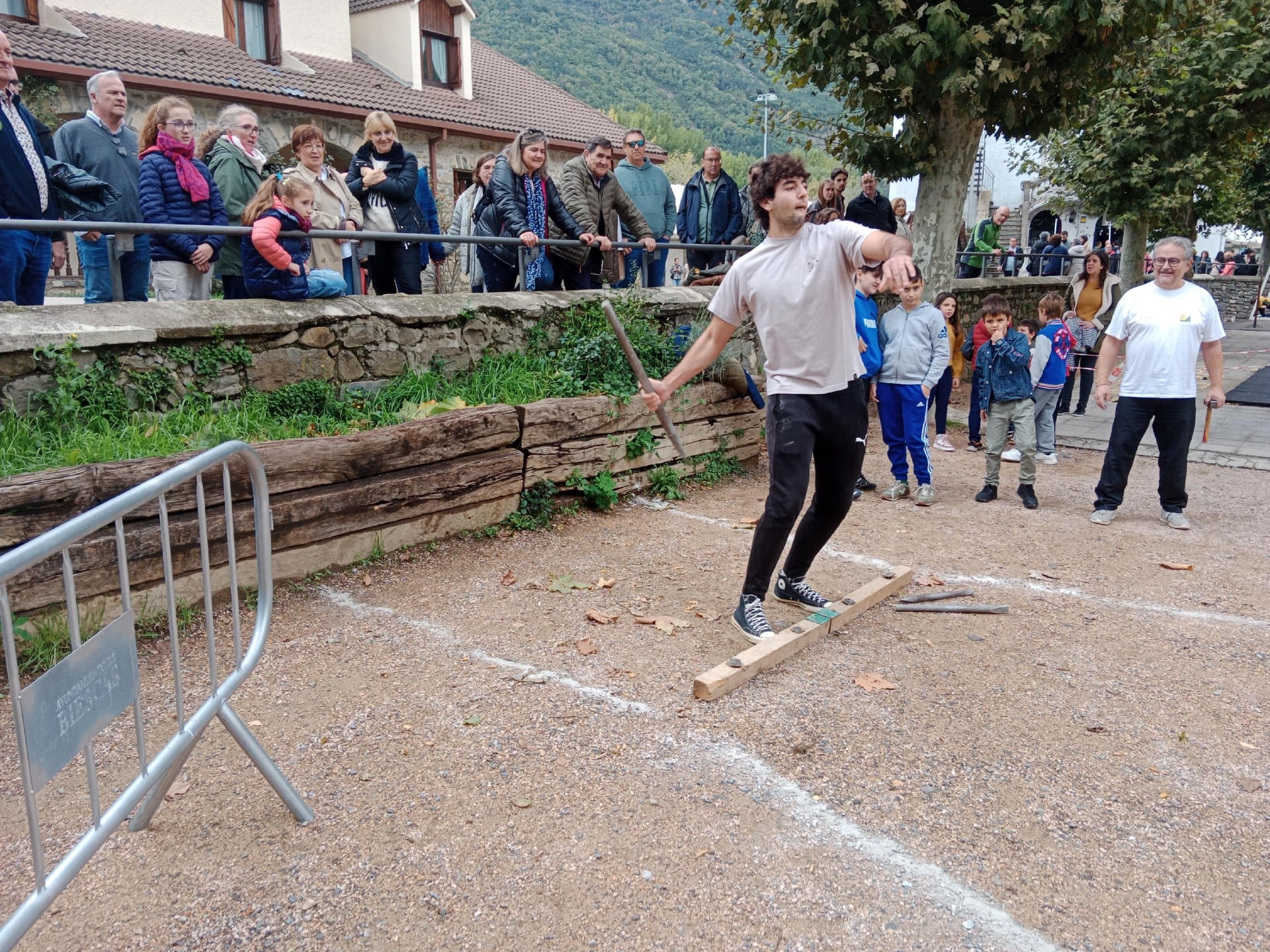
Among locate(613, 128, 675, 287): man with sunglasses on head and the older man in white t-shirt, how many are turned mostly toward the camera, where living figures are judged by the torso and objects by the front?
2

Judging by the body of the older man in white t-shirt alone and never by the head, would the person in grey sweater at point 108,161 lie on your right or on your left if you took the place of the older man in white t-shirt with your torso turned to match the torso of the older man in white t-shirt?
on your right

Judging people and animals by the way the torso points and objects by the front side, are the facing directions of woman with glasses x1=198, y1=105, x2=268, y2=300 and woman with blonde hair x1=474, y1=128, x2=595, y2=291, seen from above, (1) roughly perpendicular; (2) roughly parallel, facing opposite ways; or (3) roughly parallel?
roughly parallel

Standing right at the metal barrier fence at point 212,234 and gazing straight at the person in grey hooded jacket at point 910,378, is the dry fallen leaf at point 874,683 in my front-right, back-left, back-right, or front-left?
front-right

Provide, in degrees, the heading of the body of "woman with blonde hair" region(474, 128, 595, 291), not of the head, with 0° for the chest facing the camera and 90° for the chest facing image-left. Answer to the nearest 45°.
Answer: approximately 315°

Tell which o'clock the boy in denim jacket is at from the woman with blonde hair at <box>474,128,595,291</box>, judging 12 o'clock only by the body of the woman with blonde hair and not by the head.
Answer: The boy in denim jacket is roughly at 11 o'clock from the woman with blonde hair.

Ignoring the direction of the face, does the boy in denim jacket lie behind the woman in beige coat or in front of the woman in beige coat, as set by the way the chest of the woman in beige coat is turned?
in front

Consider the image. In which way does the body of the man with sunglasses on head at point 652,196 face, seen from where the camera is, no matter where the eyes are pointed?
toward the camera

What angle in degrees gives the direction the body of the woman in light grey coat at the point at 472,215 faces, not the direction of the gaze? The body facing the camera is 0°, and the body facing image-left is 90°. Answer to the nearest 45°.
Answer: approximately 315°

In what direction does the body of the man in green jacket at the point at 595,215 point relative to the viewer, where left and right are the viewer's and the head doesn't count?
facing the viewer and to the right of the viewer

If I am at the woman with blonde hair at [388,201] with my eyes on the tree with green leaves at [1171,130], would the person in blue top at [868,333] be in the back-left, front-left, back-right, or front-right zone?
front-right

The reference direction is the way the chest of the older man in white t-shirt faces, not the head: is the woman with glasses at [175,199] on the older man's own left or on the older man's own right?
on the older man's own right

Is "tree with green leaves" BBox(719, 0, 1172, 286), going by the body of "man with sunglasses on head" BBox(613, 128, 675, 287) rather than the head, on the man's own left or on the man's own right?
on the man's own left

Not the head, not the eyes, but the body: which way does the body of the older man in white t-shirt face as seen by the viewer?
toward the camera

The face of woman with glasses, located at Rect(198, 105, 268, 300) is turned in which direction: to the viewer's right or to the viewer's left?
to the viewer's right

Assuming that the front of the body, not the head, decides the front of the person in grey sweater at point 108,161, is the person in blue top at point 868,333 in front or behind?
in front

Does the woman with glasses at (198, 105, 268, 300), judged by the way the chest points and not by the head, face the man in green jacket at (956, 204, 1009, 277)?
no
